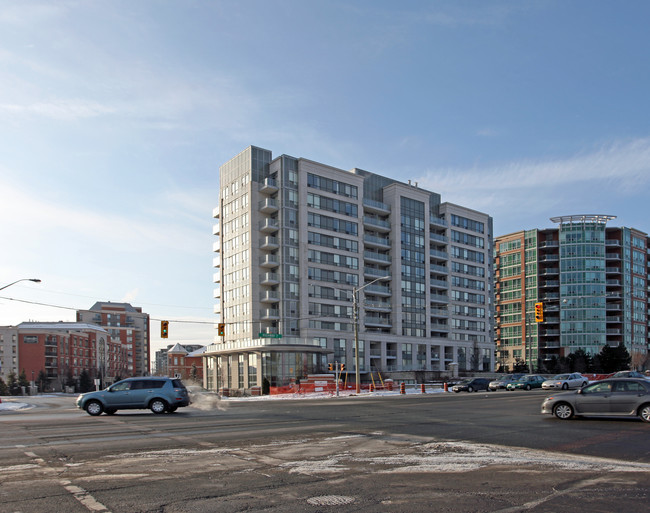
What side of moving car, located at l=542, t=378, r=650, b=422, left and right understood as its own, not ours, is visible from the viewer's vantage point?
left
